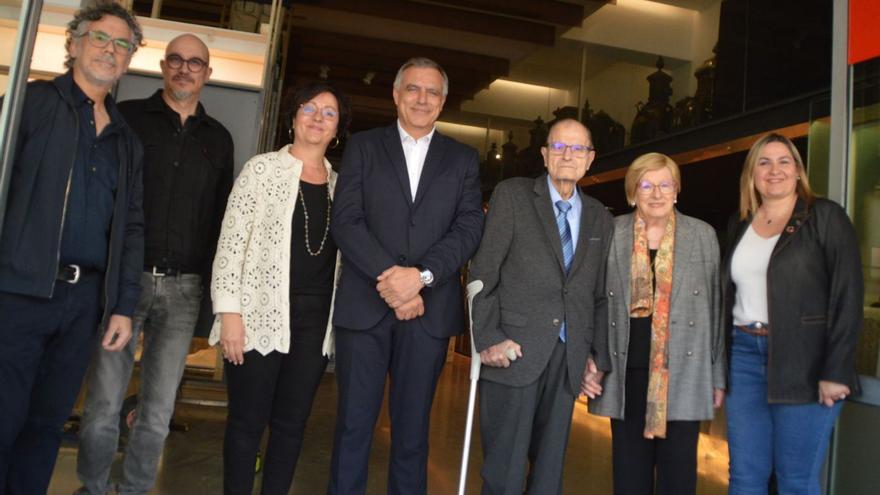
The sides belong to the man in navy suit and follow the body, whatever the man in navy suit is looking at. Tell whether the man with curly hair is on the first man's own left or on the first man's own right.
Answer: on the first man's own right

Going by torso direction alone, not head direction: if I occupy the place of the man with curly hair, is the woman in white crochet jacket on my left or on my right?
on my left

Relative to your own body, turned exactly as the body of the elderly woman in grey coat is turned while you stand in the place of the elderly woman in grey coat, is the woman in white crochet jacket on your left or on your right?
on your right

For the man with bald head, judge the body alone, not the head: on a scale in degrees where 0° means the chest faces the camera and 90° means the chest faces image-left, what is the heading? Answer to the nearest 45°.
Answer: approximately 0°

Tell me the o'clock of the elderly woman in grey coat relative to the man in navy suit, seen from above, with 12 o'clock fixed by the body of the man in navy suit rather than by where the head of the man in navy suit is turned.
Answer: The elderly woman in grey coat is roughly at 9 o'clock from the man in navy suit.

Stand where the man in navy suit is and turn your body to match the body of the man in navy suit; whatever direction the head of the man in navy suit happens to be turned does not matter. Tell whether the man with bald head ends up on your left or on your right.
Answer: on your right
